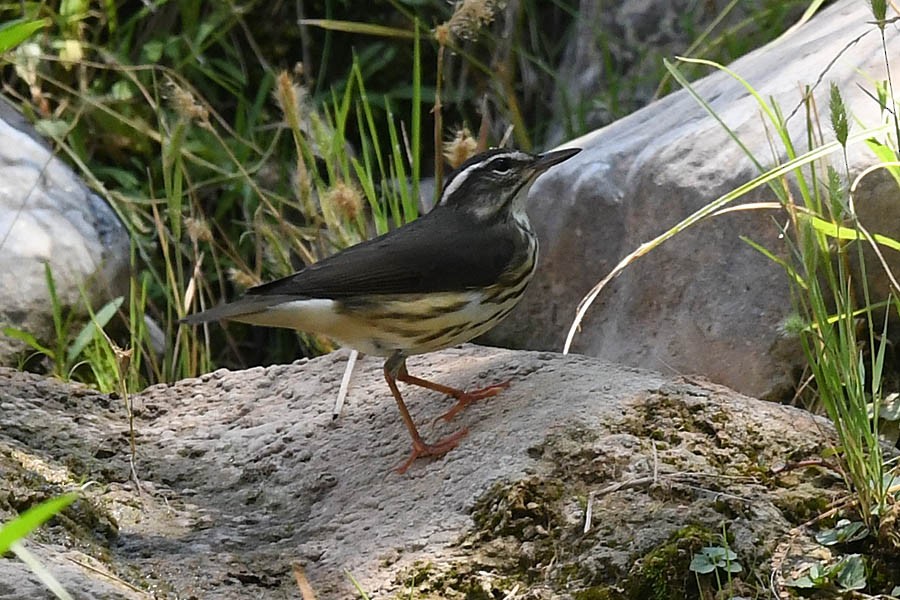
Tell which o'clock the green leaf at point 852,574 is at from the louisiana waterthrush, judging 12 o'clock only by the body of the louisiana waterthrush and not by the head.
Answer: The green leaf is roughly at 2 o'clock from the louisiana waterthrush.

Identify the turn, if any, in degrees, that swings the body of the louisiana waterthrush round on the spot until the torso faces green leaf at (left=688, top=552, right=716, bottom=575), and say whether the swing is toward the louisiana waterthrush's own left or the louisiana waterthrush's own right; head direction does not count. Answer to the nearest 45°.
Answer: approximately 90° to the louisiana waterthrush's own right

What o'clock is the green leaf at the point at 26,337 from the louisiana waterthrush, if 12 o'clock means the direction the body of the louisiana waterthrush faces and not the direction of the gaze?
The green leaf is roughly at 7 o'clock from the louisiana waterthrush.

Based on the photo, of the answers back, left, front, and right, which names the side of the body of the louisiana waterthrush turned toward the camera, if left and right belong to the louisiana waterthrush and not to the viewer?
right

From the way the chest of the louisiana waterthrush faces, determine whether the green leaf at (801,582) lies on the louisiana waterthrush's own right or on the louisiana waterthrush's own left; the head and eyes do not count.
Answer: on the louisiana waterthrush's own right

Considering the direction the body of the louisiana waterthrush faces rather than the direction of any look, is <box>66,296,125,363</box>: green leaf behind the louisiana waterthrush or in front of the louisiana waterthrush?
behind

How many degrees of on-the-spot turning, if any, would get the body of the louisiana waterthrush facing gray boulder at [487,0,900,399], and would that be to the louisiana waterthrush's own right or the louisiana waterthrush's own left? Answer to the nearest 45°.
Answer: approximately 45° to the louisiana waterthrush's own left
